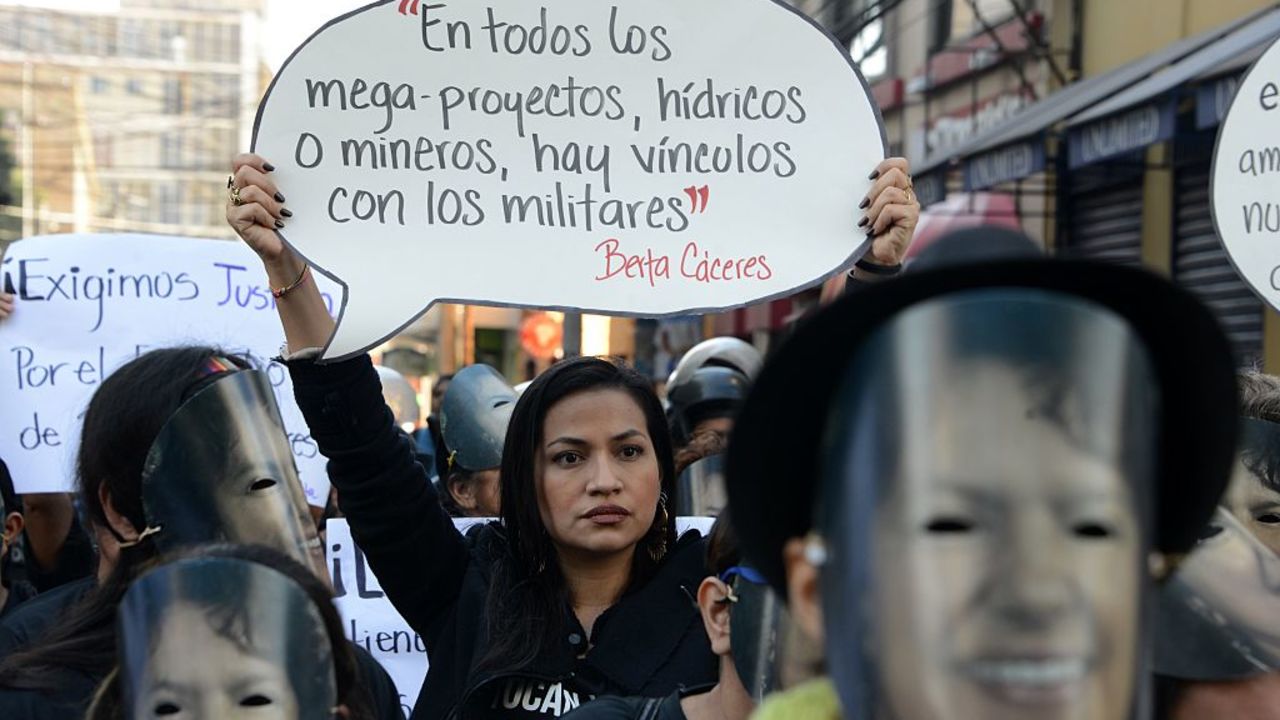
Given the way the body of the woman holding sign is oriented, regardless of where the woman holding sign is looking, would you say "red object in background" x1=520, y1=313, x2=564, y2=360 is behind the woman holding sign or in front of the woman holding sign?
behind

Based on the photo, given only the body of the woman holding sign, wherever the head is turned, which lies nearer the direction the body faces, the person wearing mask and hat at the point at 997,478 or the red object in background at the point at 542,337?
the person wearing mask and hat

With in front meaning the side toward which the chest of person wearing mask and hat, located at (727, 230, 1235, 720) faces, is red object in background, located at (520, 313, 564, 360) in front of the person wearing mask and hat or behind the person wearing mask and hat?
behind

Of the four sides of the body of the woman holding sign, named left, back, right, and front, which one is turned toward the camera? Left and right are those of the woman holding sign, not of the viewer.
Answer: front

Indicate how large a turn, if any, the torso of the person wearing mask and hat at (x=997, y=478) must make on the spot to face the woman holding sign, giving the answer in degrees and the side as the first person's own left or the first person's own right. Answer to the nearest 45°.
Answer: approximately 135° to the first person's own right

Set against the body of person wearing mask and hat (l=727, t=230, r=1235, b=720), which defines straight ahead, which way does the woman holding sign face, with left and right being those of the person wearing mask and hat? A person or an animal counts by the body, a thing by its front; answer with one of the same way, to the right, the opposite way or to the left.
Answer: the same way

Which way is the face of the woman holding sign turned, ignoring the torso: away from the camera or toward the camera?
toward the camera

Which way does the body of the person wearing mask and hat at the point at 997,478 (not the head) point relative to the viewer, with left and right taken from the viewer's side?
facing the viewer

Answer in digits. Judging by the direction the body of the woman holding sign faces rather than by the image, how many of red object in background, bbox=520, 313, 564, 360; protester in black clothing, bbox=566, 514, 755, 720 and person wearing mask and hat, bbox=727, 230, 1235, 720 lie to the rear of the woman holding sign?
1

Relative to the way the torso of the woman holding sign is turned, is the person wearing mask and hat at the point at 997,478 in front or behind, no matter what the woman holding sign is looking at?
in front

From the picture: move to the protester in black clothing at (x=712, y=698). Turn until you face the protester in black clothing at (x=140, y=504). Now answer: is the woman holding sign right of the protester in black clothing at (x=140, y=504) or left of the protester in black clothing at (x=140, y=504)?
right

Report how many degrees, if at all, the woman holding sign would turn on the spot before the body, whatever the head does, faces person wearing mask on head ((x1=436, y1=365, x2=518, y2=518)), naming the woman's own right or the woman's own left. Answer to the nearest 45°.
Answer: approximately 180°

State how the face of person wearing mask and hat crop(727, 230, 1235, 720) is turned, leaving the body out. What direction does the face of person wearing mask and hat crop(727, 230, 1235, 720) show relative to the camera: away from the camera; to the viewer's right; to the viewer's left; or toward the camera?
toward the camera

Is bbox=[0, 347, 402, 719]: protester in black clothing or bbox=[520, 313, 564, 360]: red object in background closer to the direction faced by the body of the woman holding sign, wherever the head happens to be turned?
the protester in black clothing

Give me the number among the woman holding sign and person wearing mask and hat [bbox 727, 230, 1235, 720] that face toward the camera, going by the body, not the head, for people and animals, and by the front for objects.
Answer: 2

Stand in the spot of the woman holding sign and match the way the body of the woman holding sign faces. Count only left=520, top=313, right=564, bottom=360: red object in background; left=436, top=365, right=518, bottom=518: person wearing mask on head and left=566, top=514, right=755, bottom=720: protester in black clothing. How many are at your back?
2
